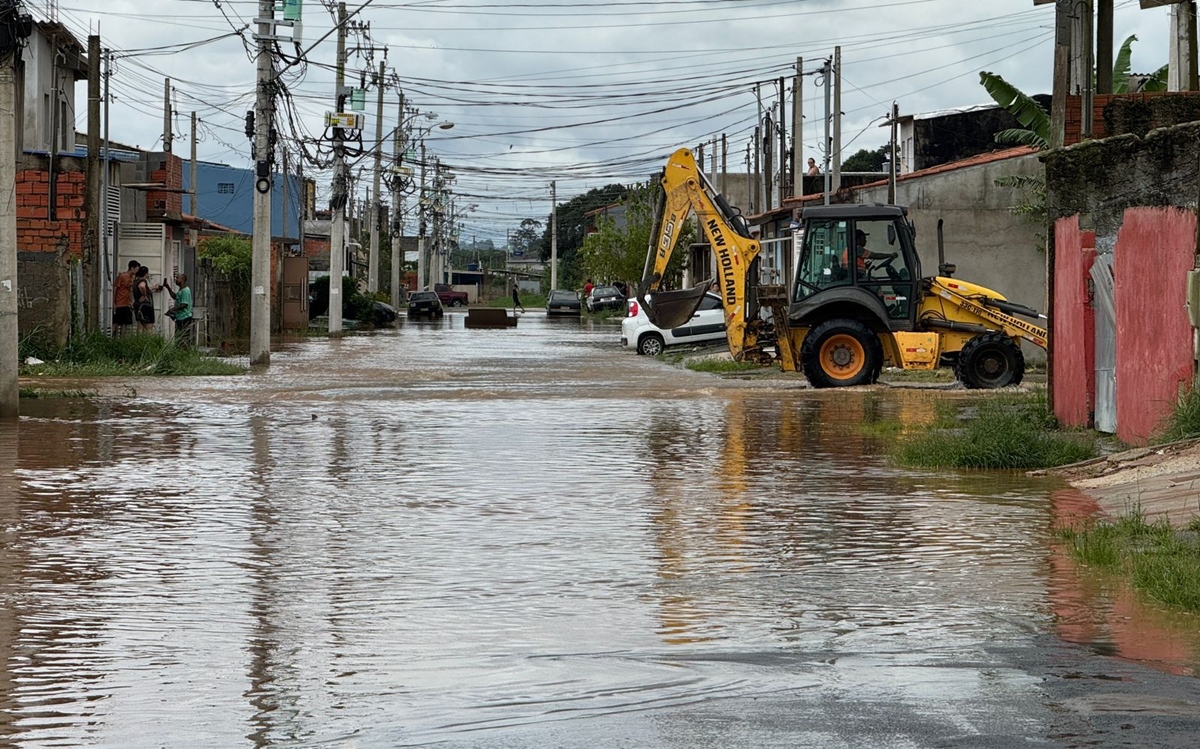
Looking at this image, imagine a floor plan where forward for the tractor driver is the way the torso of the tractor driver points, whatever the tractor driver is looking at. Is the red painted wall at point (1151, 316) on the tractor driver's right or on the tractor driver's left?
on the tractor driver's right

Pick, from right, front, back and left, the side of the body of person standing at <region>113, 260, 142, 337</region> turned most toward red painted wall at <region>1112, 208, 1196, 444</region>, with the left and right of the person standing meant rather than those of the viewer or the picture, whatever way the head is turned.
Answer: right

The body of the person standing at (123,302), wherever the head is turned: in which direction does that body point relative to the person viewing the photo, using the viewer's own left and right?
facing to the right of the viewer

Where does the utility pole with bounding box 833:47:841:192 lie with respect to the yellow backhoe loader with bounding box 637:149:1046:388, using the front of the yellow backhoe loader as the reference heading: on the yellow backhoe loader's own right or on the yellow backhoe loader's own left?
on the yellow backhoe loader's own left

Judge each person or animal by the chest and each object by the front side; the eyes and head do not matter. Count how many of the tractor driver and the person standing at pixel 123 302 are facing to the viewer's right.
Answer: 2

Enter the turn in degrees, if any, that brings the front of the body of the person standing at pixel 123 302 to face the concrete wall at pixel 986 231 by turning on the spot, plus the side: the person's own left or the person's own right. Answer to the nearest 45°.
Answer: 0° — they already face it

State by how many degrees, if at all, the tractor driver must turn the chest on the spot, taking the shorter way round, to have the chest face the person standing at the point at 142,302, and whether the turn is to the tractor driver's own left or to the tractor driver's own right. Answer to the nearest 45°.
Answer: approximately 135° to the tractor driver's own left

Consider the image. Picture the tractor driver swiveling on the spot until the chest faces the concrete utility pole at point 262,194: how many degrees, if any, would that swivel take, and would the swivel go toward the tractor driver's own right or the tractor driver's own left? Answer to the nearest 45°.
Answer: approximately 135° to the tractor driver's own left

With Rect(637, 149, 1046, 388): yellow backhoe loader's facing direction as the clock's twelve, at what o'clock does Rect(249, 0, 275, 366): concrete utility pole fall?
The concrete utility pole is roughly at 7 o'clock from the yellow backhoe loader.

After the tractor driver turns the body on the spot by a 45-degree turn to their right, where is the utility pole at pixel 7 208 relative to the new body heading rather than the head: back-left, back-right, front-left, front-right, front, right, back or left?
right

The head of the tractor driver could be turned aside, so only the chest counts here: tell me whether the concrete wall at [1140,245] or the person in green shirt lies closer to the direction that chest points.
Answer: the concrete wall

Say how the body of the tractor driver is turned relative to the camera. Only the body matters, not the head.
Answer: to the viewer's right

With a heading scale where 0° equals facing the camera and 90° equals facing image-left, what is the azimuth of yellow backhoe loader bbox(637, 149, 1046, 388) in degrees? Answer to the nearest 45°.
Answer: approximately 270°
